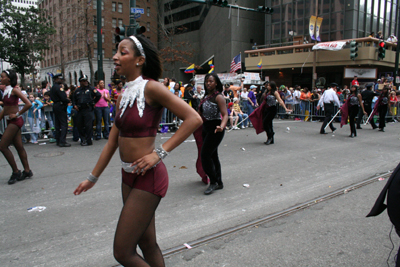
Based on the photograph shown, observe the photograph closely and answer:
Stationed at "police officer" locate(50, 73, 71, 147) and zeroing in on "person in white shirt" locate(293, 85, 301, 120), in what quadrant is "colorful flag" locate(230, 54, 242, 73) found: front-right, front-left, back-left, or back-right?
front-left

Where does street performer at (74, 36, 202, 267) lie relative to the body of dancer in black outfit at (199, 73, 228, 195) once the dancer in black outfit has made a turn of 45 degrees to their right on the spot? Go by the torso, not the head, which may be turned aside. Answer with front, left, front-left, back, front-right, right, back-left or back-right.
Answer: left

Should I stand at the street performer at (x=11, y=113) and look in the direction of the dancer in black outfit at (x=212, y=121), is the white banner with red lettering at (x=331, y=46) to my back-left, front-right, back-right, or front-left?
front-left

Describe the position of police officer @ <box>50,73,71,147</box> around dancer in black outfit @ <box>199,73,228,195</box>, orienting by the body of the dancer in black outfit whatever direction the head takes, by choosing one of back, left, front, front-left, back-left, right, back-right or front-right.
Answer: right

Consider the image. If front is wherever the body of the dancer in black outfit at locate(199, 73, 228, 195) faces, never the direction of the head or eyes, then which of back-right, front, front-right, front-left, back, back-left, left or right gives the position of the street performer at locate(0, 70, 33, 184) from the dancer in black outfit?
front-right

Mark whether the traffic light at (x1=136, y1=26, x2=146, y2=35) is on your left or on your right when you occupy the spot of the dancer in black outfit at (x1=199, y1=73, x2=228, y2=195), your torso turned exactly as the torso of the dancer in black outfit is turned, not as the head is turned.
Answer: on your right

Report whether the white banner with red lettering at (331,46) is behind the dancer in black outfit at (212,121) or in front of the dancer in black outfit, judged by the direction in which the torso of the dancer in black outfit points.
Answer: behind

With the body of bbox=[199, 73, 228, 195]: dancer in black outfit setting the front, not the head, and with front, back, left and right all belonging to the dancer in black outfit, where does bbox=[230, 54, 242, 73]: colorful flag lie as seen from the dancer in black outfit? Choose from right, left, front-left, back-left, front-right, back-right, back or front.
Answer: back-right

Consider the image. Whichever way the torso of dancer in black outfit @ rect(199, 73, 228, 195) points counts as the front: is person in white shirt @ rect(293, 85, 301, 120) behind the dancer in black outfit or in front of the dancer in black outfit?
behind

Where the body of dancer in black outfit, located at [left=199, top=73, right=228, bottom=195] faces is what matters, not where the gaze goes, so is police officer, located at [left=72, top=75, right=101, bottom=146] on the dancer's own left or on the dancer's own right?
on the dancer's own right

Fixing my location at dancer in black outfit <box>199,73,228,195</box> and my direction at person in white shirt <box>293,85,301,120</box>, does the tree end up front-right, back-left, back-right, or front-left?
front-left

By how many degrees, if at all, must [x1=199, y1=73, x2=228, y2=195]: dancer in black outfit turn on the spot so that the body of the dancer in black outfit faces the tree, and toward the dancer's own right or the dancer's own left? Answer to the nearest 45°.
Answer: approximately 90° to the dancer's own right

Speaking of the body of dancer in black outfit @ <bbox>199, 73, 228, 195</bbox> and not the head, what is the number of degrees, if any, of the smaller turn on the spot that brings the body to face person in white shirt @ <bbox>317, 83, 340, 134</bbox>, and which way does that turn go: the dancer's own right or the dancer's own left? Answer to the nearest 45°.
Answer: approximately 180°

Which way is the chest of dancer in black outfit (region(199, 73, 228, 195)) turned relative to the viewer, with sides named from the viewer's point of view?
facing the viewer and to the left of the viewer
